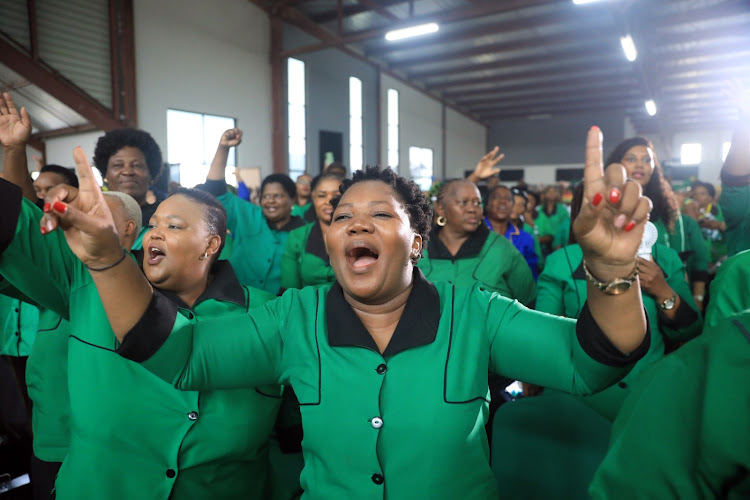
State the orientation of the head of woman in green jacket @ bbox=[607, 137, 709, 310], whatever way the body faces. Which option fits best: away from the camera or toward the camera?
toward the camera

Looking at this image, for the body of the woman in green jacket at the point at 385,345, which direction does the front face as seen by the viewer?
toward the camera

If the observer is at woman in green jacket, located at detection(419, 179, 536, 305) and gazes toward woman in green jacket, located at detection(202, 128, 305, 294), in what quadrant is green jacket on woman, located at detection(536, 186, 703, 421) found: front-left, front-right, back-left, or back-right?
back-left

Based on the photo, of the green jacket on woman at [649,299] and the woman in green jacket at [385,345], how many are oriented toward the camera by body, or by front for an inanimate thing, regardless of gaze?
2

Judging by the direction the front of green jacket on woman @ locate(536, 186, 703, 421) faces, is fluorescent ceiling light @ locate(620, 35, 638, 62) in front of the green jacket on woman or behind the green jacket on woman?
behind

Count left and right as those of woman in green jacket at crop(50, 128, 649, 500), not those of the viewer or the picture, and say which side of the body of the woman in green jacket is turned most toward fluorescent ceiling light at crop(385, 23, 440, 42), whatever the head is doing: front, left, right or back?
back

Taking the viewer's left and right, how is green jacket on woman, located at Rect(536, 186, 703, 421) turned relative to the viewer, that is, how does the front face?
facing the viewer

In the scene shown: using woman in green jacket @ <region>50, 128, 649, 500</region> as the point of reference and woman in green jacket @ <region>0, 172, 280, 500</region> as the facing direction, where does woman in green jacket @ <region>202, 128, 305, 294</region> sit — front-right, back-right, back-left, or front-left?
front-right

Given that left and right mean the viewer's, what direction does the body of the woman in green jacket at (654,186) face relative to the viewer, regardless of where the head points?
facing the viewer and to the left of the viewer

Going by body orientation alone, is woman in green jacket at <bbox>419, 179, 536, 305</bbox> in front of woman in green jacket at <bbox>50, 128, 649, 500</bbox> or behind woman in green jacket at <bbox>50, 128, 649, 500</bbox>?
behind

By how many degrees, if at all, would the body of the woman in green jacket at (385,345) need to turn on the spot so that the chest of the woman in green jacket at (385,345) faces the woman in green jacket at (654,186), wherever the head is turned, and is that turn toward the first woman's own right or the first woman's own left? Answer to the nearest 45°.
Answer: approximately 135° to the first woman's own left

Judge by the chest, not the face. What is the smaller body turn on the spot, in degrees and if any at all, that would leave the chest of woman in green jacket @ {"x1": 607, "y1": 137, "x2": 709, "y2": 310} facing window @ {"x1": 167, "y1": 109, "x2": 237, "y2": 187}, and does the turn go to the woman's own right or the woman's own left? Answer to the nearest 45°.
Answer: approximately 90° to the woman's own right

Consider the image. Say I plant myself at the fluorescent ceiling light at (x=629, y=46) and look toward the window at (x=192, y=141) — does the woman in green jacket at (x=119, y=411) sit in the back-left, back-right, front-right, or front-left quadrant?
front-left

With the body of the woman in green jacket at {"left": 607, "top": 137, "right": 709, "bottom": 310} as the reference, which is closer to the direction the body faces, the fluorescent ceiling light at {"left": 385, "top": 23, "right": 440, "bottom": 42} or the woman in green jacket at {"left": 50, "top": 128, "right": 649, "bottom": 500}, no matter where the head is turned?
the woman in green jacket

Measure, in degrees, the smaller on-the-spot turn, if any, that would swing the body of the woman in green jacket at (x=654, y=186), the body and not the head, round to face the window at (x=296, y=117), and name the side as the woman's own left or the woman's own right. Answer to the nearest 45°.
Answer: approximately 90° to the woman's own right

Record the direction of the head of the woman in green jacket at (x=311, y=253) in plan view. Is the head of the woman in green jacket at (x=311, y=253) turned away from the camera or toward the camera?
toward the camera

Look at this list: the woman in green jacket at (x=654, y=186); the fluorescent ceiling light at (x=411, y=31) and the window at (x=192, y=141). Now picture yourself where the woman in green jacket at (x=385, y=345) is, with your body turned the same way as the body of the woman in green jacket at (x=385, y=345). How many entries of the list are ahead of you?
0

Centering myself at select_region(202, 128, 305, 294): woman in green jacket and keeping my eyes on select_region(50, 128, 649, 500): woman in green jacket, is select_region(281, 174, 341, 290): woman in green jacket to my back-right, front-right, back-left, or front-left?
front-left
